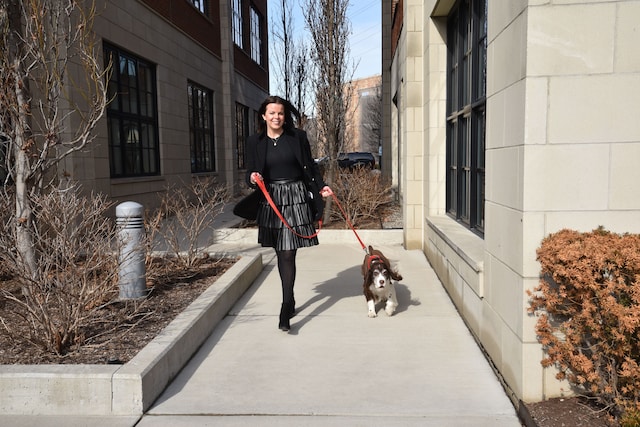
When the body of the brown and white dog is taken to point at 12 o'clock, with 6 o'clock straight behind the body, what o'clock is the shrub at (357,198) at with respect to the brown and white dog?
The shrub is roughly at 6 o'clock from the brown and white dog.

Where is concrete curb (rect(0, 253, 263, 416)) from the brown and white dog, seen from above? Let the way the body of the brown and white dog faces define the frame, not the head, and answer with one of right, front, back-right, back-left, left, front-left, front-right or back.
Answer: front-right

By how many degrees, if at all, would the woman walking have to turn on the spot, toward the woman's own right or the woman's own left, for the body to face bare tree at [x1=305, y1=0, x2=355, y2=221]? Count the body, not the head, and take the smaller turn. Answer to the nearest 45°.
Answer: approximately 180°

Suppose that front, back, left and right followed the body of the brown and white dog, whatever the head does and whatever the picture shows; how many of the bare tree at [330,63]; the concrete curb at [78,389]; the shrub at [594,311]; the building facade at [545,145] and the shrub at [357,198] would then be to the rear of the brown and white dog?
2

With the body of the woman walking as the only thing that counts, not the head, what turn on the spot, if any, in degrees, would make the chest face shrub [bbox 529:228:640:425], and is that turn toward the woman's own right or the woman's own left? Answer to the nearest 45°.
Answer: approximately 45° to the woman's own left

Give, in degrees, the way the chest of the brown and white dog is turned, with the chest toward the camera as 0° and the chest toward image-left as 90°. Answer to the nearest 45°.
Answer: approximately 0°

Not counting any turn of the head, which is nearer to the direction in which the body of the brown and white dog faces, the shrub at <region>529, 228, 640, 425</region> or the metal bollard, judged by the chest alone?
the shrub

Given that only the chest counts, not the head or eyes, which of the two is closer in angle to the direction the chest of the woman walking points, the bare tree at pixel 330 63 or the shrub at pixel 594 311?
the shrub

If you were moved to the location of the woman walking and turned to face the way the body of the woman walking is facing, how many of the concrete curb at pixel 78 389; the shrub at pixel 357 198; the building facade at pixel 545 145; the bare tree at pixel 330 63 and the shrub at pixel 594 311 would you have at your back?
2

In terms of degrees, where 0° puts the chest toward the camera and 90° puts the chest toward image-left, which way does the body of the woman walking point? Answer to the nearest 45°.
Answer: approximately 0°

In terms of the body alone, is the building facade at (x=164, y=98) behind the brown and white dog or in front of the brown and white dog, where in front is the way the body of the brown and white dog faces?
behind

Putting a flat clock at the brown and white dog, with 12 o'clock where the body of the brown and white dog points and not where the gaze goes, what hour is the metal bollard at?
The metal bollard is roughly at 3 o'clock from the brown and white dog.

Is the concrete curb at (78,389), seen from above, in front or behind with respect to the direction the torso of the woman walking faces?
in front

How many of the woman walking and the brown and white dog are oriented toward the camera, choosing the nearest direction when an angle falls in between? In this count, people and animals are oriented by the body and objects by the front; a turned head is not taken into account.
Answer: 2
